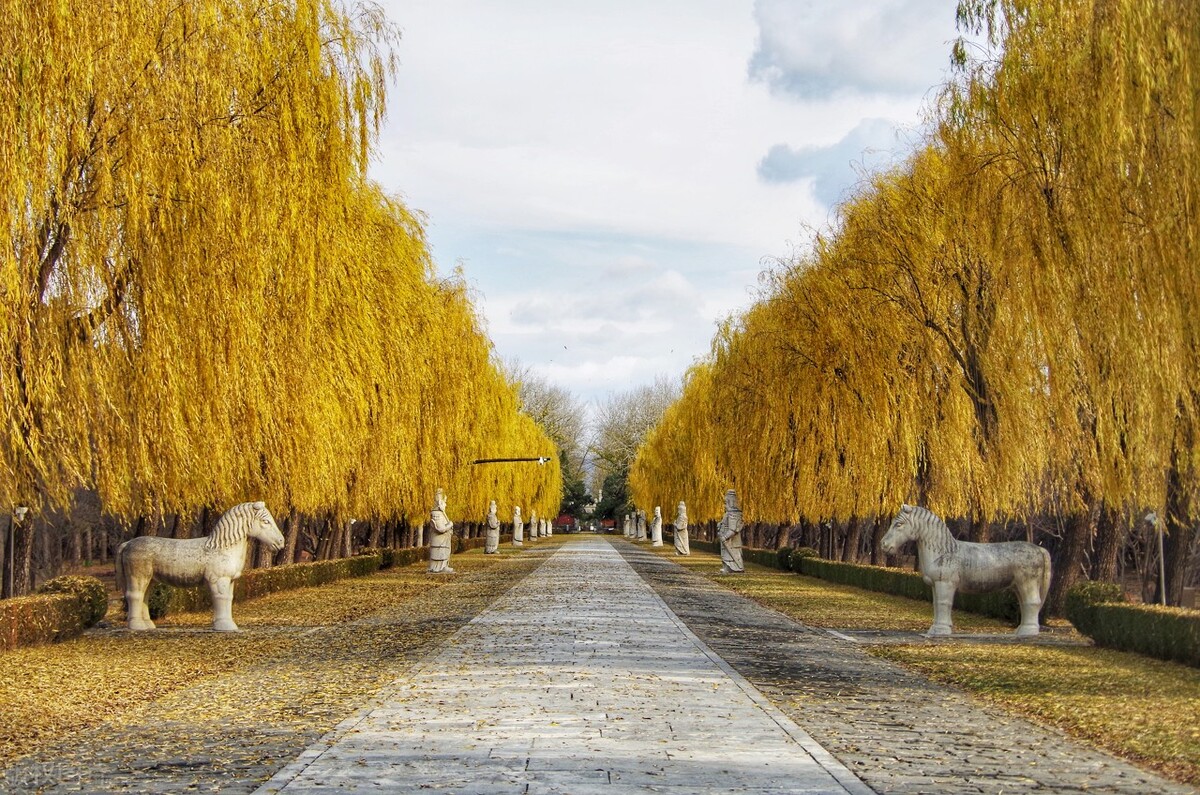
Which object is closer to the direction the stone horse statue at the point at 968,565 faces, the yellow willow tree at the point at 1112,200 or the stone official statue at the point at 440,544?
the stone official statue

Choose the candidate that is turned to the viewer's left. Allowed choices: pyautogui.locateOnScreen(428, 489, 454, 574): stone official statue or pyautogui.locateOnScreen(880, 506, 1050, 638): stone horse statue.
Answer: the stone horse statue

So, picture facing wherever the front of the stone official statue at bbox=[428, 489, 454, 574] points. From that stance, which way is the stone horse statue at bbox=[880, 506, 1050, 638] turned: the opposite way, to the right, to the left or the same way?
the opposite way

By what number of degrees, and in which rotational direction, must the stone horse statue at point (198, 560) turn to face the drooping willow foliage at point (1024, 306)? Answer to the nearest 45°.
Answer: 0° — it already faces it

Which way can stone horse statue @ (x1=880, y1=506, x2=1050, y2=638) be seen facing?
to the viewer's left

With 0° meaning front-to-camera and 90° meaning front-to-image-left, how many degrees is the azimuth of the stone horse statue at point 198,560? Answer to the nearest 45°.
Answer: approximately 270°

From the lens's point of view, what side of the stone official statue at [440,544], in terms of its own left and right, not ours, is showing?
right
